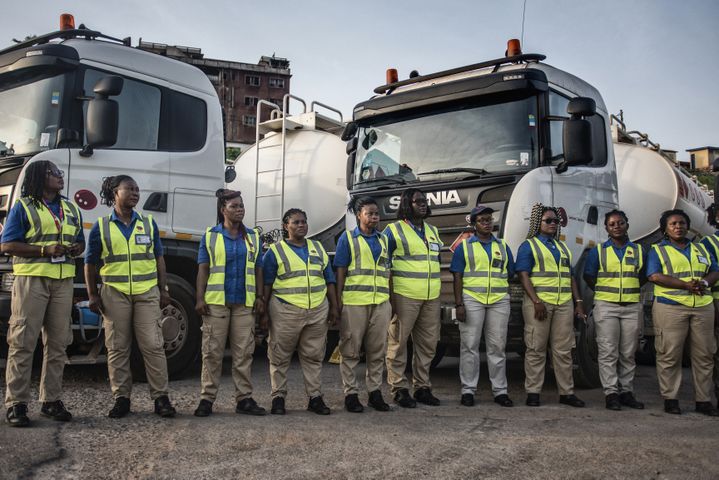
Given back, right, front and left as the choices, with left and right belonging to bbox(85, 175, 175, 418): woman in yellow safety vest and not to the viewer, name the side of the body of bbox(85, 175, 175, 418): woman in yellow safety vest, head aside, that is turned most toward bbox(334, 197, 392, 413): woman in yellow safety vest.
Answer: left

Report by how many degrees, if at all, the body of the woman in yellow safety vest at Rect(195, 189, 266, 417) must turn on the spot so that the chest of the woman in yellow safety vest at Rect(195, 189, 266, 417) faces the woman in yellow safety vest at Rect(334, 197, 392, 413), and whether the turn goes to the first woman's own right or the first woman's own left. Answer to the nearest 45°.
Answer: approximately 45° to the first woman's own left

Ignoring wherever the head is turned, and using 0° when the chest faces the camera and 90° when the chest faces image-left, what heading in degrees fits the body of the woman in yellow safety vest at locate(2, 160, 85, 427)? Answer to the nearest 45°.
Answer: approximately 315°

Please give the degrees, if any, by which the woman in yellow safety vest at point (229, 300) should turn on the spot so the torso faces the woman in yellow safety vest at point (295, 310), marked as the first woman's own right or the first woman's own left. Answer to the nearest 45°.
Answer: approximately 45° to the first woman's own left

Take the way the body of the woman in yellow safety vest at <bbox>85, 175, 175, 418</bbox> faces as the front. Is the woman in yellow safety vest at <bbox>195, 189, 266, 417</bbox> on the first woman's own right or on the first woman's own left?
on the first woman's own left

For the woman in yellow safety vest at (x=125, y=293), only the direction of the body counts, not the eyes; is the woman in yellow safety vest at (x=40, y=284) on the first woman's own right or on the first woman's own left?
on the first woman's own right

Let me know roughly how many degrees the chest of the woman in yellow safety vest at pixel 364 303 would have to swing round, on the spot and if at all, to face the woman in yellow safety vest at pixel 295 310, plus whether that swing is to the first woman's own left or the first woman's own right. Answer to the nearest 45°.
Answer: approximately 135° to the first woman's own right

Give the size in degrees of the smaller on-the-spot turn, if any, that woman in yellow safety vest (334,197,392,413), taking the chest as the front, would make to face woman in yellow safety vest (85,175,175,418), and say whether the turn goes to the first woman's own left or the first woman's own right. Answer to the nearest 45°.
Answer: approximately 135° to the first woman's own right

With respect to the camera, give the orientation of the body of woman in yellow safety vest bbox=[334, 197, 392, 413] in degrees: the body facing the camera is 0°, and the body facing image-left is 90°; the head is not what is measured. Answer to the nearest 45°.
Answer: approximately 315°

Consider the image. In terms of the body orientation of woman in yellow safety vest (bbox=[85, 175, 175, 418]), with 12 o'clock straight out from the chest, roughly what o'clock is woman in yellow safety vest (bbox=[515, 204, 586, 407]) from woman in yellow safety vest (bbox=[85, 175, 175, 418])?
woman in yellow safety vest (bbox=[515, 204, 586, 407]) is roughly at 9 o'clock from woman in yellow safety vest (bbox=[85, 175, 175, 418]).
